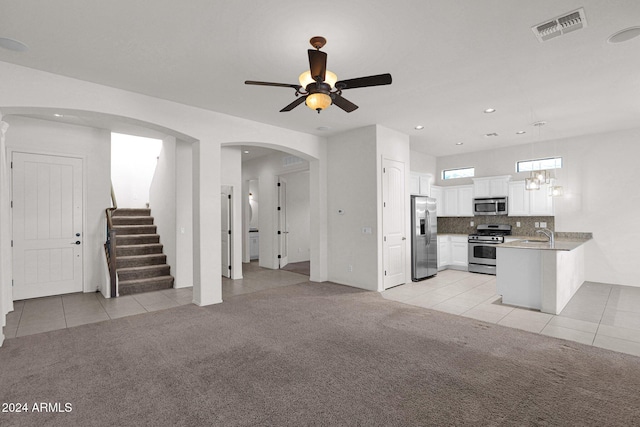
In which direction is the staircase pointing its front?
toward the camera

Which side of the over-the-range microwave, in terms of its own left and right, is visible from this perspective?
front

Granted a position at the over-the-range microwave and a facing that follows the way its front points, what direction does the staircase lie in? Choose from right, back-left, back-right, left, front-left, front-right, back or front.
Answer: front-right

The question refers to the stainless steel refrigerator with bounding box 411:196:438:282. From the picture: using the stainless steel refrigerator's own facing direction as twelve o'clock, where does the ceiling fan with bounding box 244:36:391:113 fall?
The ceiling fan is roughly at 2 o'clock from the stainless steel refrigerator.

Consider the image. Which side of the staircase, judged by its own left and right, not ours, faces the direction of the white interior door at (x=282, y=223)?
left

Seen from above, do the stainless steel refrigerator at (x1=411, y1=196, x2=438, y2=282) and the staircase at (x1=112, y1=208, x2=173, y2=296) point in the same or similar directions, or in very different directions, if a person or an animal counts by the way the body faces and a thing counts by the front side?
same or similar directions

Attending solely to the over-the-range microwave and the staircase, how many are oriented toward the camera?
2

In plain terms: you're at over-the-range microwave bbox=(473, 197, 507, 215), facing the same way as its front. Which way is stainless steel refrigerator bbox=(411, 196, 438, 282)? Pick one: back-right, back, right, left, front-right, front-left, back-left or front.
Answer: front-right

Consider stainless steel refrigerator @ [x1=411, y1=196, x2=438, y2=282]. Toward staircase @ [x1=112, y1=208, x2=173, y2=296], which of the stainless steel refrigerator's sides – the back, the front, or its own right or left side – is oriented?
right

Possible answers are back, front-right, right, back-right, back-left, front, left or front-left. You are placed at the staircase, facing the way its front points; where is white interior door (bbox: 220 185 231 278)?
left

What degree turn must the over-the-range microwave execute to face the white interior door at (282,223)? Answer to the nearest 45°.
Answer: approximately 90° to its right

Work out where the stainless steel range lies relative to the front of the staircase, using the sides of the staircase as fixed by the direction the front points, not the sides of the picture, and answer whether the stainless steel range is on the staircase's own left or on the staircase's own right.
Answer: on the staircase's own left

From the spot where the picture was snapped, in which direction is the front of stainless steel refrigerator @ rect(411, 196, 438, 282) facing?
facing the viewer and to the right of the viewer

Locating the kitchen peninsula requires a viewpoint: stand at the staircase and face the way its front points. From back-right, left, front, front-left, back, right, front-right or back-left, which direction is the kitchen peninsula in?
front-left

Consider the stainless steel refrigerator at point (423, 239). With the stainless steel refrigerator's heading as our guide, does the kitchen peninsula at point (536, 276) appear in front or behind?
in front

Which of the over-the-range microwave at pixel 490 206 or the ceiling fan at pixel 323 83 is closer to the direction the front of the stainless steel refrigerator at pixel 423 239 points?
the ceiling fan
